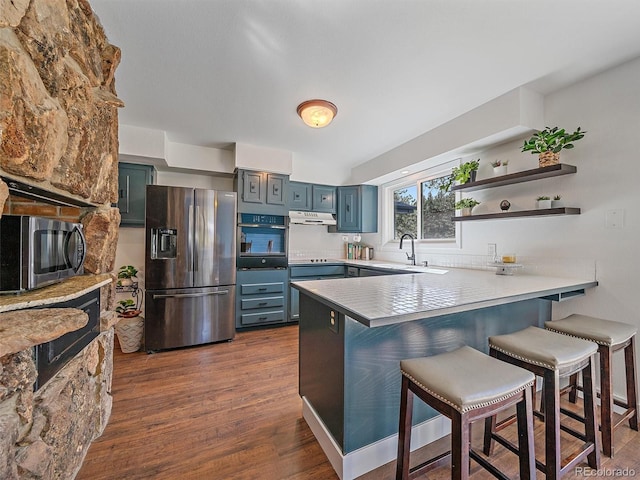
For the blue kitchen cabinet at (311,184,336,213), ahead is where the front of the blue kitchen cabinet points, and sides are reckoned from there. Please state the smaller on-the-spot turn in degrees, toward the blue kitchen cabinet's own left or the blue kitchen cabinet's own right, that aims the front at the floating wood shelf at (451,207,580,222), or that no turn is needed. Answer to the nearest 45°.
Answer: approximately 45° to the blue kitchen cabinet's own left

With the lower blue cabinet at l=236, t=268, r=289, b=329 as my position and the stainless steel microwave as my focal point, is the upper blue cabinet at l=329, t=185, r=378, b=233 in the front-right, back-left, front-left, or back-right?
back-left

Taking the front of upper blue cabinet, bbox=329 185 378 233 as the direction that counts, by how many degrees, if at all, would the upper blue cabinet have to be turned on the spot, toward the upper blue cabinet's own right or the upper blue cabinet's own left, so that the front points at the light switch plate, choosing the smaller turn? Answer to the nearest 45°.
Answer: approximately 90° to the upper blue cabinet's own left

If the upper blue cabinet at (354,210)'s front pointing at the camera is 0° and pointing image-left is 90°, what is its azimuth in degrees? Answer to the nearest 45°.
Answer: approximately 45°

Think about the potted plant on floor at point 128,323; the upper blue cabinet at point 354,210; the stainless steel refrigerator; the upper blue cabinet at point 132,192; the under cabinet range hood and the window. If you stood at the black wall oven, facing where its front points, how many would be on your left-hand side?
3

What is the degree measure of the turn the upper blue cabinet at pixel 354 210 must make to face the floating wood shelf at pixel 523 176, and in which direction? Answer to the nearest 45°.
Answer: approximately 90° to its left

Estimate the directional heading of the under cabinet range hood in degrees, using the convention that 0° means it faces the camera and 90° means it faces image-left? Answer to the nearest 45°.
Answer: approximately 0°
